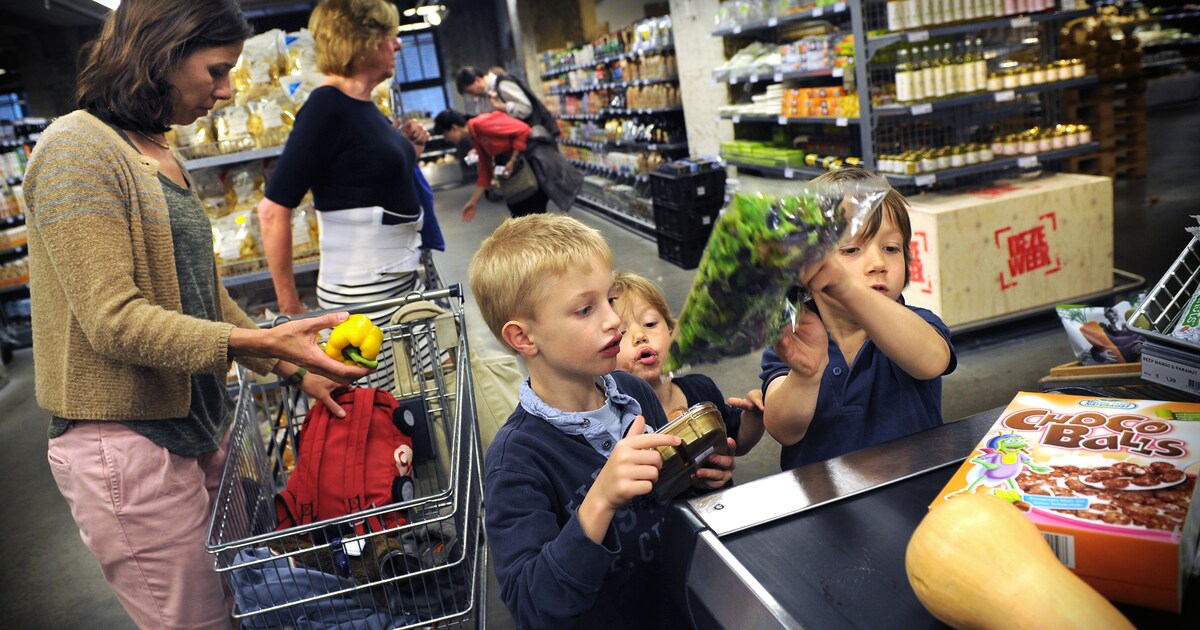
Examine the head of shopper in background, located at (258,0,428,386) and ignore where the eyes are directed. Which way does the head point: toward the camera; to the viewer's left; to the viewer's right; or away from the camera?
to the viewer's right

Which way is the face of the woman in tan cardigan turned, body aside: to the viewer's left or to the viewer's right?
to the viewer's right

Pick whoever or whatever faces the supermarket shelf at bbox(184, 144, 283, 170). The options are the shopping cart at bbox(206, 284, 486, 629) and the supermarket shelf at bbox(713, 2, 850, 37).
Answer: the supermarket shelf at bbox(713, 2, 850, 37)

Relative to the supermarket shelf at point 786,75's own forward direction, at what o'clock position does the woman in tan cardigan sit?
The woman in tan cardigan is roughly at 11 o'clock from the supermarket shelf.

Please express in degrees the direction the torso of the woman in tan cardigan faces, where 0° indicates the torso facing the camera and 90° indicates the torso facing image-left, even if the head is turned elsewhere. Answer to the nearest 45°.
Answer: approximately 270°

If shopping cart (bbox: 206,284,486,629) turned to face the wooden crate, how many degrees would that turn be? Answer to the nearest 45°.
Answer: approximately 135° to its left

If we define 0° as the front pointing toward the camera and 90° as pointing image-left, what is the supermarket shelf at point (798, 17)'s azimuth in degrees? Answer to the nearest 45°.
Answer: approximately 45°

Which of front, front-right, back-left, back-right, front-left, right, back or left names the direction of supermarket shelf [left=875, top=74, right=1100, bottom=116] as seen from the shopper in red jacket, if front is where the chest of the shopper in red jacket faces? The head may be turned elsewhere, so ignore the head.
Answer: back-left

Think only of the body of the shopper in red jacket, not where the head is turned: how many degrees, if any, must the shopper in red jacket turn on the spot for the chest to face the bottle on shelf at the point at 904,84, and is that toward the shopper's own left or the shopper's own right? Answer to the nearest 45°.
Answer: approximately 135° to the shopper's own left

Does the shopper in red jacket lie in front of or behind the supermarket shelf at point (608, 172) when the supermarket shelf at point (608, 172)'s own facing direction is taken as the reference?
in front

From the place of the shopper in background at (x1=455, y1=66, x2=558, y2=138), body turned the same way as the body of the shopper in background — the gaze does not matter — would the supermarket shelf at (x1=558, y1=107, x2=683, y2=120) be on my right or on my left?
on my right
